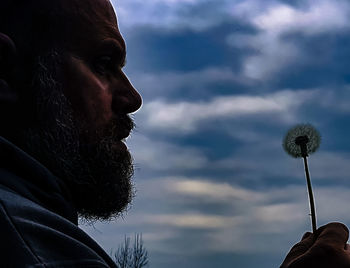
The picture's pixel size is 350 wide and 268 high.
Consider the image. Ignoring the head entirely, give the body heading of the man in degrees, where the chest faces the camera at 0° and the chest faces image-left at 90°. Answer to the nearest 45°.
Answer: approximately 270°

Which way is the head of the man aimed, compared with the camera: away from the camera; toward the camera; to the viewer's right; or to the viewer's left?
to the viewer's right
